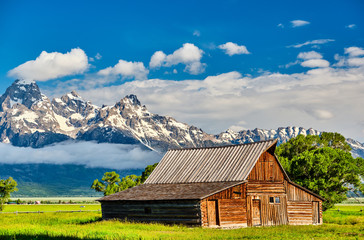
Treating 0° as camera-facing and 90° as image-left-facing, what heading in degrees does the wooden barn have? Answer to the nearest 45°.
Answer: approximately 315°
